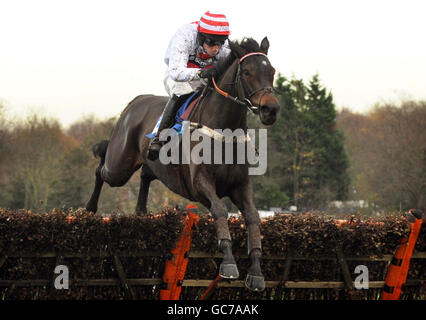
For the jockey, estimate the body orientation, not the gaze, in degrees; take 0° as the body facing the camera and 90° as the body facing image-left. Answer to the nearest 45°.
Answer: approximately 315°

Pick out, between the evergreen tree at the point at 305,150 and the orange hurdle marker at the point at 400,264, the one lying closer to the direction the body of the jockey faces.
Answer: the orange hurdle marker

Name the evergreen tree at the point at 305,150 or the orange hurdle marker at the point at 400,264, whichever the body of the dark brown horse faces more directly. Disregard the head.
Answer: the orange hurdle marker

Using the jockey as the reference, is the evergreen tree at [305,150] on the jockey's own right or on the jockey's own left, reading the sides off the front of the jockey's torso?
on the jockey's own left

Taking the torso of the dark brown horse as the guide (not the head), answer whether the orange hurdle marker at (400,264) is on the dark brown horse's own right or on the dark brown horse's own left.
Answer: on the dark brown horse's own left

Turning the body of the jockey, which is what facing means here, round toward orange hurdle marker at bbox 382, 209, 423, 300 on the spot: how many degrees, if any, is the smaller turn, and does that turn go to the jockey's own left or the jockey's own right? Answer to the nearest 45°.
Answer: approximately 45° to the jockey's own left

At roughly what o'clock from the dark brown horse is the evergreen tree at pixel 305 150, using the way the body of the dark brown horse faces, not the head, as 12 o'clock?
The evergreen tree is roughly at 8 o'clock from the dark brown horse.
